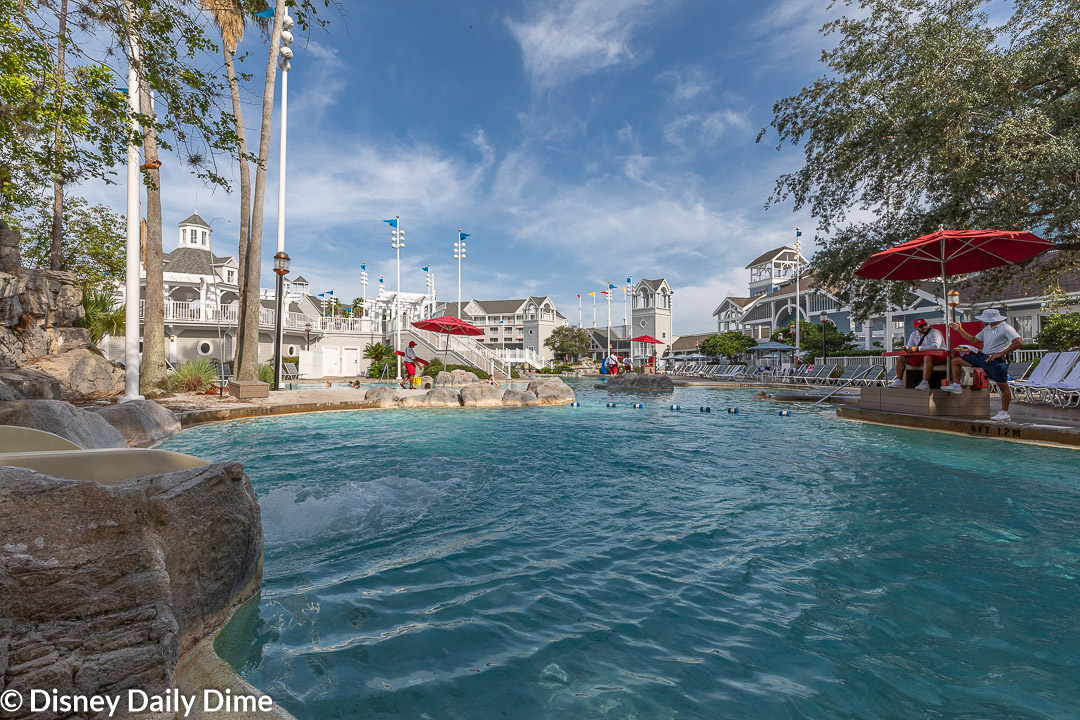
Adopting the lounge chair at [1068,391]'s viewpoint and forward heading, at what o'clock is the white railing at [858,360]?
The white railing is roughly at 2 o'clock from the lounge chair.

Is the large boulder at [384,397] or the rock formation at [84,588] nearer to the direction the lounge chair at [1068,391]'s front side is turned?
the large boulder

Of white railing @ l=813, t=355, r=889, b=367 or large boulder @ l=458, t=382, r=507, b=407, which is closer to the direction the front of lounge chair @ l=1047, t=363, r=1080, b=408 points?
the large boulder

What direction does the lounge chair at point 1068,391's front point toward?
to the viewer's left

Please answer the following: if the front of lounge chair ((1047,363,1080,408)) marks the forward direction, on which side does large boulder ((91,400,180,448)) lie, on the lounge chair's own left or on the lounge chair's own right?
on the lounge chair's own left
